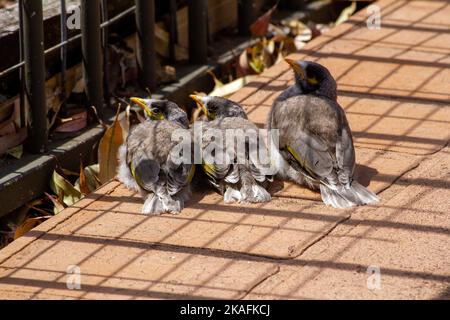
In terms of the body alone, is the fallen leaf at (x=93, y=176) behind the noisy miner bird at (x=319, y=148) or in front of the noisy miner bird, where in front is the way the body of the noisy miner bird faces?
in front

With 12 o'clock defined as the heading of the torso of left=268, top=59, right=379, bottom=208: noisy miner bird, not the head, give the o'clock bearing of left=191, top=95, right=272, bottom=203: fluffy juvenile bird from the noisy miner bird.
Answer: The fluffy juvenile bird is roughly at 10 o'clock from the noisy miner bird.

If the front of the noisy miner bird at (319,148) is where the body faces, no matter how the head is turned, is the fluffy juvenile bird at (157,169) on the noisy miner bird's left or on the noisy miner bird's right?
on the noisy miner bird's left

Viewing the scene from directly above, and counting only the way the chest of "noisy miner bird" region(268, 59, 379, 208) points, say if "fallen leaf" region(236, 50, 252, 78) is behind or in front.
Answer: in front

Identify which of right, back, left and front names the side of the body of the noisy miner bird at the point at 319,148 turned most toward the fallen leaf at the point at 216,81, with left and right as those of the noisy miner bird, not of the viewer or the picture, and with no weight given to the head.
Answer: front

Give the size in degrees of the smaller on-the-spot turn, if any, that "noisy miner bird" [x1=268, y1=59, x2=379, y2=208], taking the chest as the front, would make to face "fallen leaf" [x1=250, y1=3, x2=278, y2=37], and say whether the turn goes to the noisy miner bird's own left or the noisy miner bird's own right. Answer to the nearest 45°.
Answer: approximately 45° to the noisy miner bird's own right

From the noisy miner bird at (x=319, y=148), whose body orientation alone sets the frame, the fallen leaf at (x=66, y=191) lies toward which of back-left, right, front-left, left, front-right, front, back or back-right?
front-left

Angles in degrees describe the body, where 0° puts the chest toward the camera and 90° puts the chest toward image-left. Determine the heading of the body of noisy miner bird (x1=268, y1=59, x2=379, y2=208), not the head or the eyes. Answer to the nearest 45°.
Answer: approximately 135°

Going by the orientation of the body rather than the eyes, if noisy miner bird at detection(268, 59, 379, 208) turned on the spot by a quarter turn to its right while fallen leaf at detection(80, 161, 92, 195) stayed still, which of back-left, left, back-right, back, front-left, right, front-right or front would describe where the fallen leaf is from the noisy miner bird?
back-left
